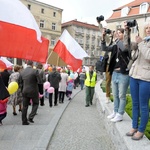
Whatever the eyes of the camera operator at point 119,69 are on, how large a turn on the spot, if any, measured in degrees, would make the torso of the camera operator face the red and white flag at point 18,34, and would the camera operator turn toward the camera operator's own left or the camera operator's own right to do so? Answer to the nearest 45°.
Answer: approximately 45° to the camera operator's own right

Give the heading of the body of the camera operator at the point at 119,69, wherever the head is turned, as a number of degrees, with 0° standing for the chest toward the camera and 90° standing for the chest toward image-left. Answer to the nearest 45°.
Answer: approximately 45°

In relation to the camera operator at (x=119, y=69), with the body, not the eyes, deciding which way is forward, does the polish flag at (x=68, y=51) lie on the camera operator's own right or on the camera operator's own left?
on the camera operator's own right

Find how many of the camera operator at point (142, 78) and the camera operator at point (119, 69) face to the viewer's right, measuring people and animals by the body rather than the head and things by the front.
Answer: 0

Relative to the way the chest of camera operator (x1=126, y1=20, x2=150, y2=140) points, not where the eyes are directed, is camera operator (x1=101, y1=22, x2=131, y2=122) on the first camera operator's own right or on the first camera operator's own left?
on the first camera operator's own right

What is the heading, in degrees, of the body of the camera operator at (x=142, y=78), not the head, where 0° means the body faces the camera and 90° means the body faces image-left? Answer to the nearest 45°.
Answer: approximately 45°

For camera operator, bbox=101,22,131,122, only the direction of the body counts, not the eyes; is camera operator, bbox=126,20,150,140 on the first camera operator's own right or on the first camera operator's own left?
on the first camera operator's own left

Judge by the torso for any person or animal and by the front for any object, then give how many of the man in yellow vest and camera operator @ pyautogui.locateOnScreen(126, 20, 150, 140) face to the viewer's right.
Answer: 0
